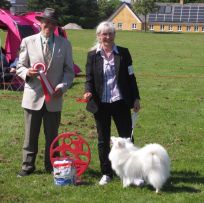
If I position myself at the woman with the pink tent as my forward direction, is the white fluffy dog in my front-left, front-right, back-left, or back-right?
back-right

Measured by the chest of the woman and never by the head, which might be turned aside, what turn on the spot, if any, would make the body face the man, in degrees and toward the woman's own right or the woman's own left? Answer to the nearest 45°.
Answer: approximately 90° to the woman's own right

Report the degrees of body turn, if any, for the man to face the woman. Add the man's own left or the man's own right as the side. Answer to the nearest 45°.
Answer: approximately 45° to the man's own left

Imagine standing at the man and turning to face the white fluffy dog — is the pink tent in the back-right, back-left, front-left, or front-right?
back-left

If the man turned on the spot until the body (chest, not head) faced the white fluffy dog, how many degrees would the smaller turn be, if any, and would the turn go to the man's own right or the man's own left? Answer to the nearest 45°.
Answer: approximately 45° to the man's own left

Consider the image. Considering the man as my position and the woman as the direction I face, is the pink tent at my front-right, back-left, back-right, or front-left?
back-left

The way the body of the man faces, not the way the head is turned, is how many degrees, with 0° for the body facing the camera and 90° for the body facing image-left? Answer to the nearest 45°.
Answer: approximately 0°

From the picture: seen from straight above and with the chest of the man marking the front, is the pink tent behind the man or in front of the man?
behind

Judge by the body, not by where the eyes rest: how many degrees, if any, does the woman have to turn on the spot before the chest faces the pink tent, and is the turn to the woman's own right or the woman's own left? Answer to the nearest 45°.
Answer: approximately 180°

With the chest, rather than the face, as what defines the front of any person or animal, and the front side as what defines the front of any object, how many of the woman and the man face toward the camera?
2
